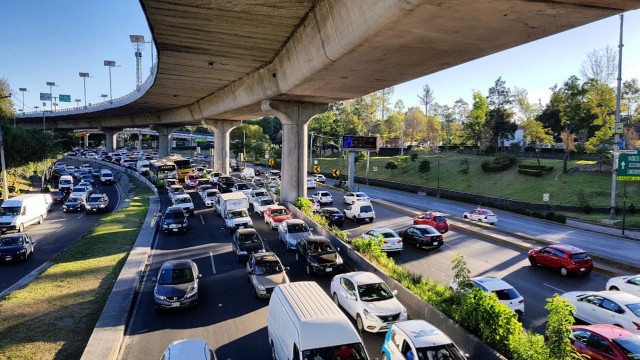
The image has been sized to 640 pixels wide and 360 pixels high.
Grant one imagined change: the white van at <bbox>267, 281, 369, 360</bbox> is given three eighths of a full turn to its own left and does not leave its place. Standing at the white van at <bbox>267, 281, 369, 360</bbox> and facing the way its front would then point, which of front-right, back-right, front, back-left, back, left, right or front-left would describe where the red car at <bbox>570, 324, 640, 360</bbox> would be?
right

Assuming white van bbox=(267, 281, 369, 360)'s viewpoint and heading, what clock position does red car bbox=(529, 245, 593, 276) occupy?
The red car is roughly at 9 o'clock from the white van.

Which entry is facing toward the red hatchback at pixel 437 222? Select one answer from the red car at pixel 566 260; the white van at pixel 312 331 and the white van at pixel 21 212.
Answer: the red car

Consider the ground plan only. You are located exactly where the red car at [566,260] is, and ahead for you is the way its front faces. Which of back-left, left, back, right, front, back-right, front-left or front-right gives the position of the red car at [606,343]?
back-left

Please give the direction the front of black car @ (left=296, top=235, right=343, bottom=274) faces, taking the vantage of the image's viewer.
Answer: facing the viewer and to the right of the viewer

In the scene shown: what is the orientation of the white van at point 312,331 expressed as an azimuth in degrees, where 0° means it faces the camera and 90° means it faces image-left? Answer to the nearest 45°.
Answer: approximately 315°

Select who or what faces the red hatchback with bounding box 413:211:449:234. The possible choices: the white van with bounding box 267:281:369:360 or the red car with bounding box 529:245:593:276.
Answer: the red car

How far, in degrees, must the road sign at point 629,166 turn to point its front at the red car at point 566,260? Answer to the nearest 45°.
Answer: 0° — it already faces it

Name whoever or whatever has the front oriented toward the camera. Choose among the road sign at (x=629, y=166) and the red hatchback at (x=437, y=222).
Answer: the road sign

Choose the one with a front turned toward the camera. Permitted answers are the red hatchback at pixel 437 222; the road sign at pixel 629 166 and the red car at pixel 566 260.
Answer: the road sign

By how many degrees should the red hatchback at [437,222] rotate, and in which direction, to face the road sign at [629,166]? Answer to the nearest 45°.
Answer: approximately 135° to its right

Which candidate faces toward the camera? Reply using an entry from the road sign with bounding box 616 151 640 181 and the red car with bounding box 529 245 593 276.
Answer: the road sign

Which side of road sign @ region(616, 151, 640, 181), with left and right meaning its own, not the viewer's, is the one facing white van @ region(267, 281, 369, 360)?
front

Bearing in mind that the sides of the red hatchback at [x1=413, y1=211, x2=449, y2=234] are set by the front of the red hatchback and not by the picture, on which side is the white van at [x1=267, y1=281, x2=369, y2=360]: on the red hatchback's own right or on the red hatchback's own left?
on the red hatchback's own left

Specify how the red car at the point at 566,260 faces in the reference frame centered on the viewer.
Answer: facing away from the viewer and to the left of the viewer

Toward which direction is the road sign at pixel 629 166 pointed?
toward the camera
